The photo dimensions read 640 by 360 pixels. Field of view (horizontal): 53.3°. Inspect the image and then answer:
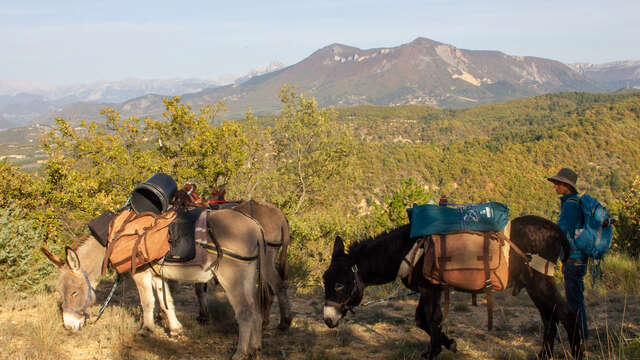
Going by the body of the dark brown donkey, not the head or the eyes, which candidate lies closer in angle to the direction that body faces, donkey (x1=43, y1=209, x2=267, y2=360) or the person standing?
the donkey

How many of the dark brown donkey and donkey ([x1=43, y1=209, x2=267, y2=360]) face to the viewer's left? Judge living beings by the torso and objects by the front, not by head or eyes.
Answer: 2

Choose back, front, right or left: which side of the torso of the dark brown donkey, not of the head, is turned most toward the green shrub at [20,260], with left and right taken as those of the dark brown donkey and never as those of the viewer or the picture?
front

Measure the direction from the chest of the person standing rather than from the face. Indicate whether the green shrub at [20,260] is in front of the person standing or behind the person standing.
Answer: in front

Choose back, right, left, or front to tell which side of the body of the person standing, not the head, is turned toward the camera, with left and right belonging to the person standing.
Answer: left

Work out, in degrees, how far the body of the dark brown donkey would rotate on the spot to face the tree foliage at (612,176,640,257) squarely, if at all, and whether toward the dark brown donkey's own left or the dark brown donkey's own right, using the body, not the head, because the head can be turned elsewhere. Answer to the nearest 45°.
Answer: approximately 135° to the dark brown donkey's own right

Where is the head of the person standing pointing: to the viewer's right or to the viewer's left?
to the viewer's left

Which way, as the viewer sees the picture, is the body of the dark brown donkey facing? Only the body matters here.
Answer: to the viewer's left

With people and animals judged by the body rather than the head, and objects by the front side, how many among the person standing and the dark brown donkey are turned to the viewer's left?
2

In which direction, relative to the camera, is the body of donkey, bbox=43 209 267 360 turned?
to the viewer's left

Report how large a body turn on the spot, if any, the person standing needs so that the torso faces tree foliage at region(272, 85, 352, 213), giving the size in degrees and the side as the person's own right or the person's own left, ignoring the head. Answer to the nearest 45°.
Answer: approximately 45° to the person's own right
